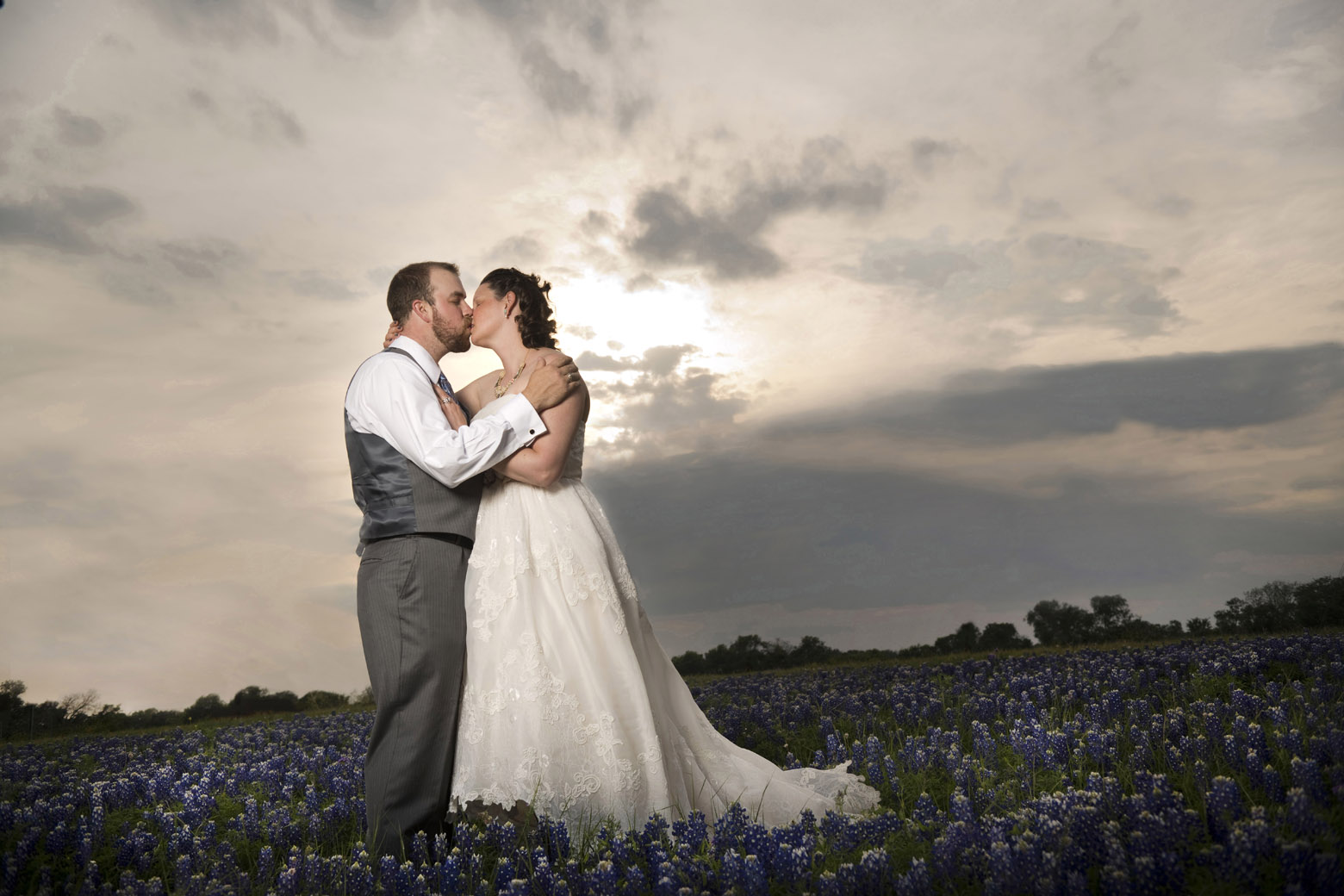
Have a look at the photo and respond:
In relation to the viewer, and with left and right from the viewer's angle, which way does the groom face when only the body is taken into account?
facing to the right of the viewer

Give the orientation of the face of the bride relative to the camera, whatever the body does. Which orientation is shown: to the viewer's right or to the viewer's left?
to the viewer's left

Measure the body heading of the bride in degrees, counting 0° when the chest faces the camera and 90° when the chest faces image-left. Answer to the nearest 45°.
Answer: approximately 90°

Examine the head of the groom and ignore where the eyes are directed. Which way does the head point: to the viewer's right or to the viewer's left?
to the viewer's right

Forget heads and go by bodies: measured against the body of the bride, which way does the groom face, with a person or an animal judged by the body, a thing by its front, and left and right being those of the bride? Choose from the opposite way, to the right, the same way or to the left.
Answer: the opposite way
